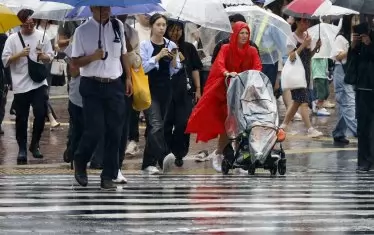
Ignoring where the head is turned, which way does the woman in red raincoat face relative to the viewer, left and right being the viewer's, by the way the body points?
facing the viewer and to the right of the viewer

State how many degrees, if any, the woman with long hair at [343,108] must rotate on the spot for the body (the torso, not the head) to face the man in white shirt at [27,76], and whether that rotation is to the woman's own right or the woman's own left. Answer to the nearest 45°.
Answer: approximately 135° to the woman's own right

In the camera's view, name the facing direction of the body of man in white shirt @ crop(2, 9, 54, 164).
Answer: toward the camera

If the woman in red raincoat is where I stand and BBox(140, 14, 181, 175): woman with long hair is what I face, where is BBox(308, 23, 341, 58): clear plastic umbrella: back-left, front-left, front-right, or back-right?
back-right

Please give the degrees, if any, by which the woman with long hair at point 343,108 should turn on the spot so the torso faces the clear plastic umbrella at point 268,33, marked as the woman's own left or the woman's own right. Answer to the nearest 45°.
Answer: approximately 135° to the woman's own right

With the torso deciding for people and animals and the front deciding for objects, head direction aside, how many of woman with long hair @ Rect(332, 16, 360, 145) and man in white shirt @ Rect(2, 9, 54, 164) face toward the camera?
1
